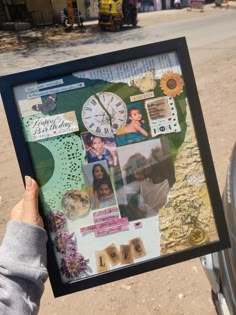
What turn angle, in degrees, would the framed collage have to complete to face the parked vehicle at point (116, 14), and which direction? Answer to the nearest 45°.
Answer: approximately 180°

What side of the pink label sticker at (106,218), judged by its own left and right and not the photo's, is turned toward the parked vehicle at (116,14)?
back

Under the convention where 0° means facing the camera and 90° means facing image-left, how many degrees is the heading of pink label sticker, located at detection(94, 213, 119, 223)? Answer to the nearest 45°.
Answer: approximately 0°
